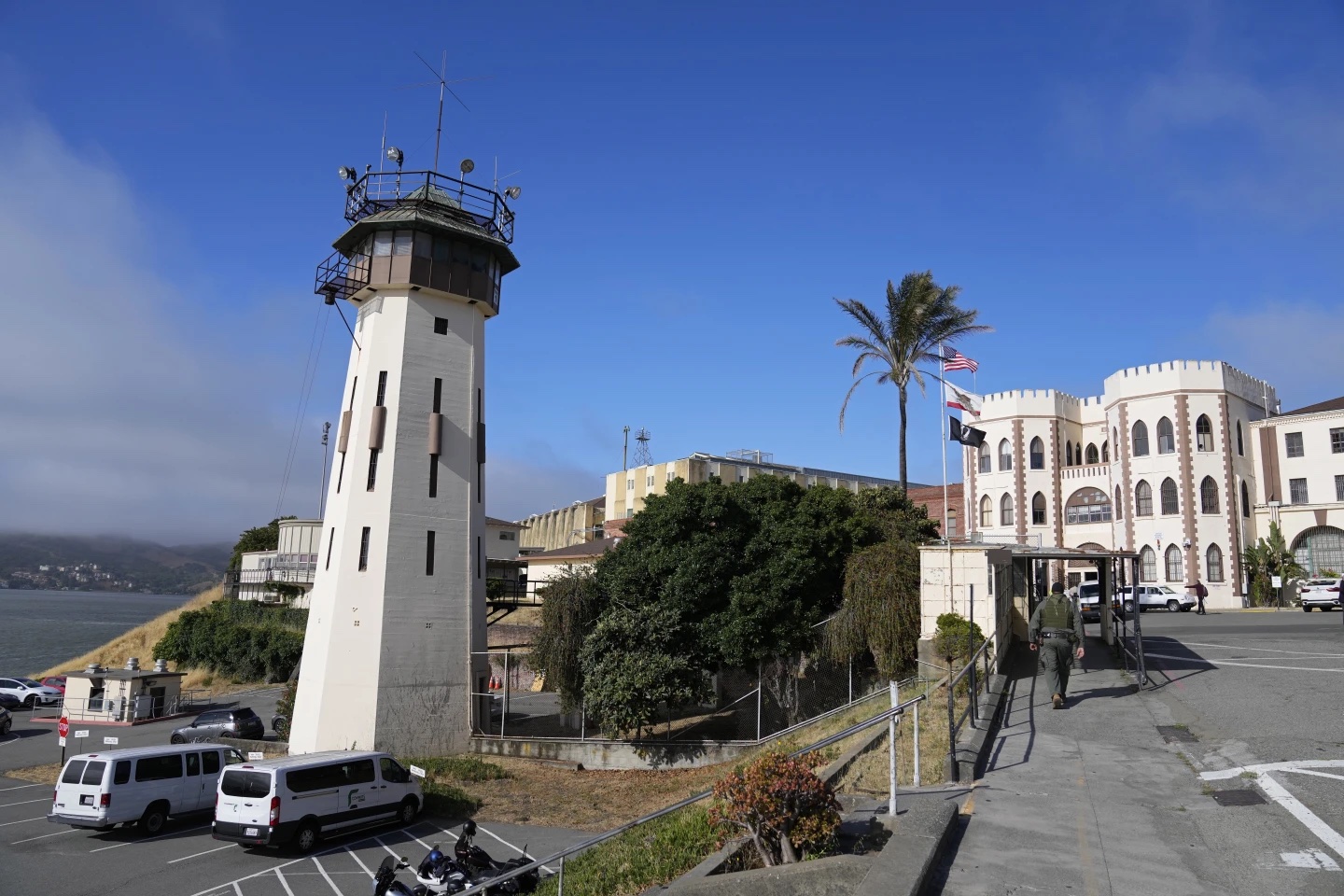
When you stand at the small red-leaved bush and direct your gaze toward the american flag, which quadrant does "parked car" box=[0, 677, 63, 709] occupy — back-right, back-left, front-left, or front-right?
front-left

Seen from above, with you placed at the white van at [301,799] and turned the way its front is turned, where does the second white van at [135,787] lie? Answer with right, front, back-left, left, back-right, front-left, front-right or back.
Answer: left

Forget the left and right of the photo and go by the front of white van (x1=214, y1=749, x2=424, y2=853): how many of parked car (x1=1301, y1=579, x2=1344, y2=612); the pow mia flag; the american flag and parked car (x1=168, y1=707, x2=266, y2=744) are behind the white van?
0

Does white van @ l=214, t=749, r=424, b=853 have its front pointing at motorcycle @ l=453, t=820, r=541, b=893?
no

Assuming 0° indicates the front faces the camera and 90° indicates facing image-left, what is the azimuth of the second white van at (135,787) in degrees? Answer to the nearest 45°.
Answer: approximately 225°

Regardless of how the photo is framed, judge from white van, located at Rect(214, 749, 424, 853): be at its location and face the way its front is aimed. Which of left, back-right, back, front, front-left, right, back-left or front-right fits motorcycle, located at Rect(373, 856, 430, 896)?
back-right

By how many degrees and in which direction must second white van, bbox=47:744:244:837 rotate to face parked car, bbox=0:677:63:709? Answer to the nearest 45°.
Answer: approximately 45° to its left

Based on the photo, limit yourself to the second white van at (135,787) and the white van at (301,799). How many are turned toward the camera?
0

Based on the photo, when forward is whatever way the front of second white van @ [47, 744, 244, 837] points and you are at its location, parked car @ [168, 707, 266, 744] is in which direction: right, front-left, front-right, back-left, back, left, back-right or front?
front-left

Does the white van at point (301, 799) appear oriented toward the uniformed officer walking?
no

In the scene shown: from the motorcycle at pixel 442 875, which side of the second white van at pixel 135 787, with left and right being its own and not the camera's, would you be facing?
right

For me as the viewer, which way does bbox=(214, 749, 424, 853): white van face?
facing away from the viewer and to the right of the viewer

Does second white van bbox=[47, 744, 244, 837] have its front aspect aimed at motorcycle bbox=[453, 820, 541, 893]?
no

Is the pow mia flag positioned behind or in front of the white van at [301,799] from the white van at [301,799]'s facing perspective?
in front

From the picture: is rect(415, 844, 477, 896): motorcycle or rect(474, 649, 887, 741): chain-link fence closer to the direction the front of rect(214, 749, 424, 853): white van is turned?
the chain-link fence

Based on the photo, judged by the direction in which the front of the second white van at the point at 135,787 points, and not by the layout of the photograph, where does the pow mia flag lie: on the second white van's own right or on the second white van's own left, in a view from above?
on the second white van's own right

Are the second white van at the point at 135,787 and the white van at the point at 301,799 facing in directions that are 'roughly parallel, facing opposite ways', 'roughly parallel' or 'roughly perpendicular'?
roughly parallel

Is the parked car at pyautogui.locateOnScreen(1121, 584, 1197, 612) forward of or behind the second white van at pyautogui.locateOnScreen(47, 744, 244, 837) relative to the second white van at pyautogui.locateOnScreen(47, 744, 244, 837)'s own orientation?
forward
